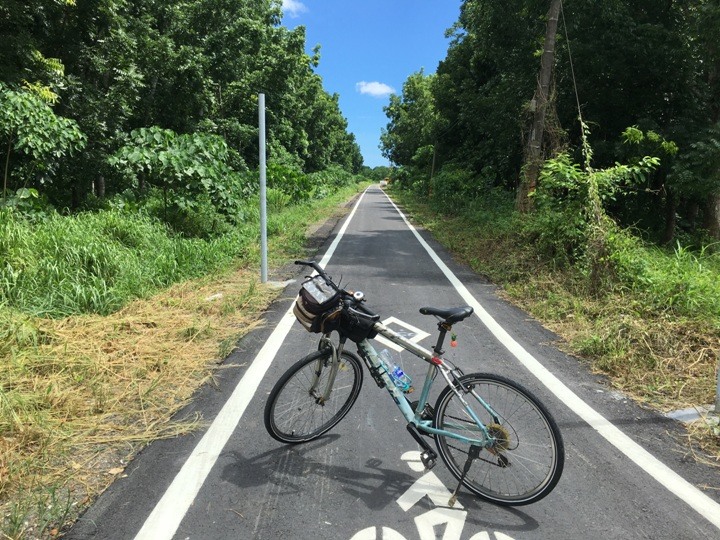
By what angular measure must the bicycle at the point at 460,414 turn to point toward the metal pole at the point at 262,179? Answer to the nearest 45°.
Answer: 0° — it already faces it

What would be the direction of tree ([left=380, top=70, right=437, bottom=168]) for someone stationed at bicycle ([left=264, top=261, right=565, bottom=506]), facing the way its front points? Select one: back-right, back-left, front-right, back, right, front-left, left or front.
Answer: front-right

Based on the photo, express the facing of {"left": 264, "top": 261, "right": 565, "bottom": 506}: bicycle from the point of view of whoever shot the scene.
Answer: facing away from the viewer and to the left of the viewer

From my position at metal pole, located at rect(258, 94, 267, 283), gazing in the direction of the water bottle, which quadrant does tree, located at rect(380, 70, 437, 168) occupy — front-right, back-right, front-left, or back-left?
back-left
